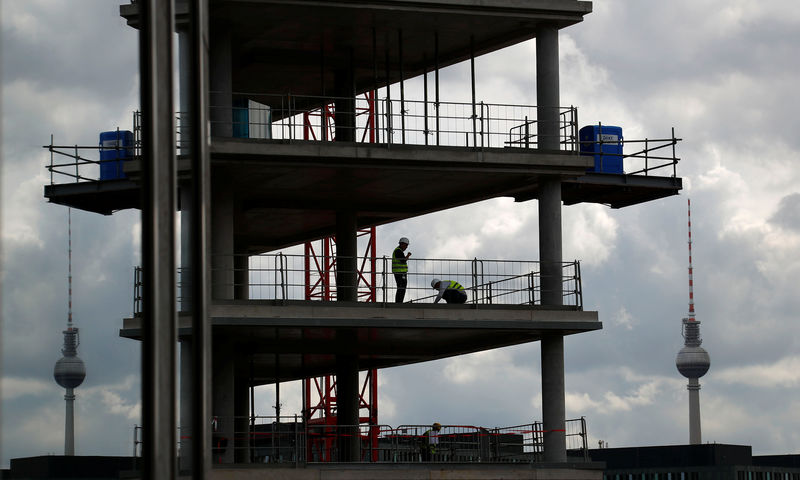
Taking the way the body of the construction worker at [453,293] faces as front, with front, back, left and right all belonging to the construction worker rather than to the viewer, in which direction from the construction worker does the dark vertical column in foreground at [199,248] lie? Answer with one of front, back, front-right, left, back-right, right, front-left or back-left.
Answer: left

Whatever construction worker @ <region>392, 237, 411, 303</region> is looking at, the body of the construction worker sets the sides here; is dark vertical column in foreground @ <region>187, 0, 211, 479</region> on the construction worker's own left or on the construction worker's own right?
on the construction worker's own right

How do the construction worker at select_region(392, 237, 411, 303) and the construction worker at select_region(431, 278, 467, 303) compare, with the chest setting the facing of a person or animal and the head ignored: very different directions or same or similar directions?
very different directions

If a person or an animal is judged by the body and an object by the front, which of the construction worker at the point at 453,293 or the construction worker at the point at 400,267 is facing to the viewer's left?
the construction worker at the point at 453,293

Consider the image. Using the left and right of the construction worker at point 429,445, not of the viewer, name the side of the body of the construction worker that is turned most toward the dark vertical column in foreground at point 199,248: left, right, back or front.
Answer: right

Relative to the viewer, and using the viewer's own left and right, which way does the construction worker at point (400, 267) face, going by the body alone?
facing to the right of the viewer

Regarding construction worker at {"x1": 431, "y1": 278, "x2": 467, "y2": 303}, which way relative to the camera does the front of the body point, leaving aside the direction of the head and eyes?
to the viewer's left

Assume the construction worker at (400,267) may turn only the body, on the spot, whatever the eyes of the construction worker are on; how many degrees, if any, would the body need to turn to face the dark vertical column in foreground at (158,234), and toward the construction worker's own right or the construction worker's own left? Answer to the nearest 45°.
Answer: approximately 90° to the construction worker's own right

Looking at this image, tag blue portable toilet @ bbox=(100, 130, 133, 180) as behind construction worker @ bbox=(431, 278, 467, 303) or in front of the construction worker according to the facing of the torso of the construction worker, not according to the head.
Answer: in front

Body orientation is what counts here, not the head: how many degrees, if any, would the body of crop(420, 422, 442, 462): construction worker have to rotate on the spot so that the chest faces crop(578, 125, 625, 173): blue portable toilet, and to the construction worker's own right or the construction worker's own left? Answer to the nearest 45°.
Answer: approximately 45° to the construction worker's own left
